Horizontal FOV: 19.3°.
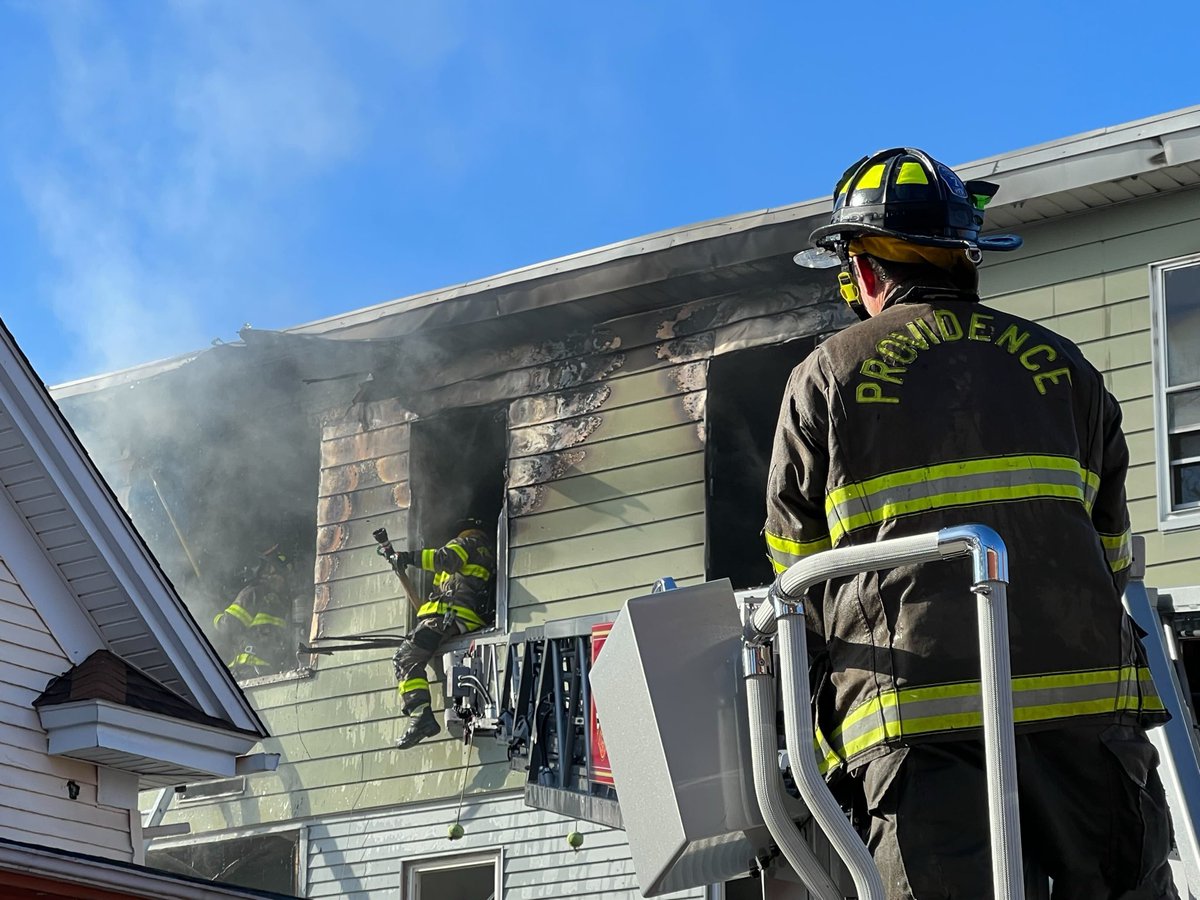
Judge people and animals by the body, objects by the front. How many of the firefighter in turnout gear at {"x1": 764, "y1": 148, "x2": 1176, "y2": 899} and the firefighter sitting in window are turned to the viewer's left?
1

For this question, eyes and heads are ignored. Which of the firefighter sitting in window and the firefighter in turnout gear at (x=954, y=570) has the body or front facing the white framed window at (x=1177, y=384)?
the firefighter in turnout gear

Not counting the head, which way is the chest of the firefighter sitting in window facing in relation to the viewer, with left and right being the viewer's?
facing to the left of the viewer

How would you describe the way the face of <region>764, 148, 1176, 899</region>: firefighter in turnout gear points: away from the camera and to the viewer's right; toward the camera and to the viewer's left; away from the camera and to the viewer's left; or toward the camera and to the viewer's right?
away from the camera and to the viewer's left

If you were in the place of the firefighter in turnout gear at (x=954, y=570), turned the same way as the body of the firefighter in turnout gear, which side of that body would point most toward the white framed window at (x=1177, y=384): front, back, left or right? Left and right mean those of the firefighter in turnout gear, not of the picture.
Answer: front

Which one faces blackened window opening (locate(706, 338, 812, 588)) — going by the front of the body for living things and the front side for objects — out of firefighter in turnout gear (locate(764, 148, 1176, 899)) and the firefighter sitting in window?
the firefighter in turnout gear

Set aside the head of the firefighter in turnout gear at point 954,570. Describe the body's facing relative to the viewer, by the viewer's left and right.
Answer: facing away from the viewer

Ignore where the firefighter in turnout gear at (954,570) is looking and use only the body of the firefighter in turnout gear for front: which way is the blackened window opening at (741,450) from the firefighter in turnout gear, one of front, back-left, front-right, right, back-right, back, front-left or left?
front
